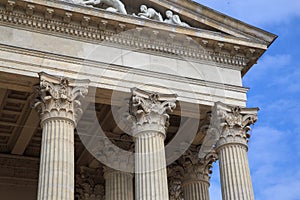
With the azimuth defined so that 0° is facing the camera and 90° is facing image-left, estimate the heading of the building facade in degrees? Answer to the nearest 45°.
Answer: approximately 315°
